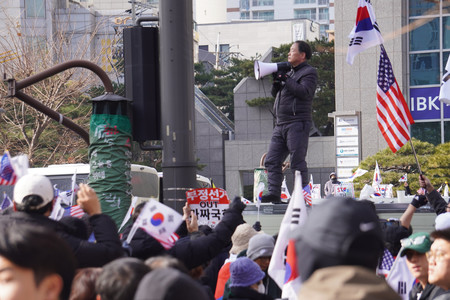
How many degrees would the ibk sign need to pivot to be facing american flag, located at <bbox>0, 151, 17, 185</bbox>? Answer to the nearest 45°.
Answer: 0° — it already faces it

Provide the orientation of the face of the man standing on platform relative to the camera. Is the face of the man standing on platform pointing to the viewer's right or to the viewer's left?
to the viewer's left

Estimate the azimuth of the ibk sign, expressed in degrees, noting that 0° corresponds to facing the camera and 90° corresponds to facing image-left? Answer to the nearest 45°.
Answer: approximately 0°

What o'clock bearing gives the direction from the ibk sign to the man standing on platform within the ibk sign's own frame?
The man standing on platform is roughly at 12 o'clock from the ibk sign.

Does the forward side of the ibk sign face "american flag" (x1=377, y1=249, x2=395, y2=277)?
yes

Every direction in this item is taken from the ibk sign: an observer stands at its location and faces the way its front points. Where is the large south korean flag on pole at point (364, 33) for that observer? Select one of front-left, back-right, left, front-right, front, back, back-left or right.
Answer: front

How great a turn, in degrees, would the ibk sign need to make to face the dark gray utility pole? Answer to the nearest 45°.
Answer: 0° — it already faces it

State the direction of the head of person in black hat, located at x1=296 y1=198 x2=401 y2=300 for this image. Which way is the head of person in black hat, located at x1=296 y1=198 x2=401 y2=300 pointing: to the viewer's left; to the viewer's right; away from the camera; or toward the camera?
away from the camera

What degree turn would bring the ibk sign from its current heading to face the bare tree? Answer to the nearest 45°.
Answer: approximately 45° to its right

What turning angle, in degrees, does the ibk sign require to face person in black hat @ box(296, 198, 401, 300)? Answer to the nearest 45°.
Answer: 0° — it already faces them

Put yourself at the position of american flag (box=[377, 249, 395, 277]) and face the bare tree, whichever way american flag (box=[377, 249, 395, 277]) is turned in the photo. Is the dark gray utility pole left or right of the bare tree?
left
